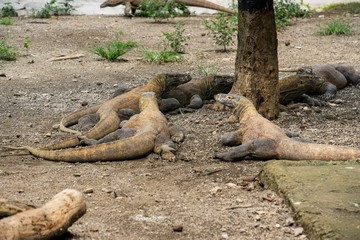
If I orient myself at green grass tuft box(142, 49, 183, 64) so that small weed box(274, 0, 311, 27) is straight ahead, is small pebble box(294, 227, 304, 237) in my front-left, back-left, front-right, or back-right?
back-right

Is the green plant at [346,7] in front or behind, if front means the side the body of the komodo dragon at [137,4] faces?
behind

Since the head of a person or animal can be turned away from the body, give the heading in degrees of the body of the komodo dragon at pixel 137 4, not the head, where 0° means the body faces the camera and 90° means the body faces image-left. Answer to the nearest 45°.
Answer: approximately 90°

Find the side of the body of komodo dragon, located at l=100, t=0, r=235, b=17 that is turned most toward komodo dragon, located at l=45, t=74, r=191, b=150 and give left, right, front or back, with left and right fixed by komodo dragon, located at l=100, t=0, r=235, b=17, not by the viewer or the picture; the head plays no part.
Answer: left
